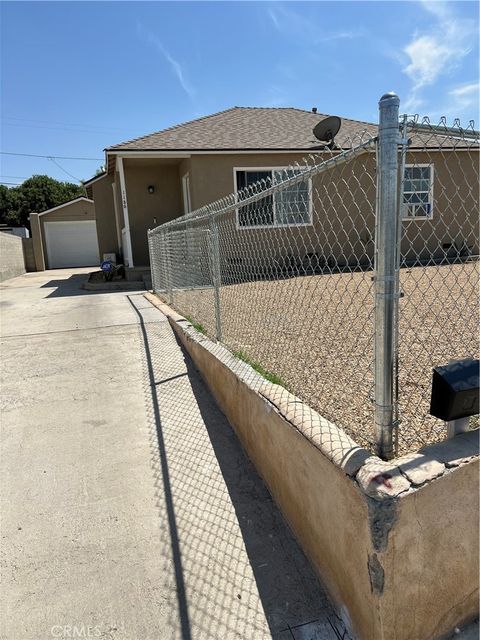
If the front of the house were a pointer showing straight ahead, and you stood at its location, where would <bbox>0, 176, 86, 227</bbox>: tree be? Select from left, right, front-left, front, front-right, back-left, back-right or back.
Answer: back-right

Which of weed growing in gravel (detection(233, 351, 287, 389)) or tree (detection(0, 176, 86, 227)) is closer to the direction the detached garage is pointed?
the weed growing in gravel

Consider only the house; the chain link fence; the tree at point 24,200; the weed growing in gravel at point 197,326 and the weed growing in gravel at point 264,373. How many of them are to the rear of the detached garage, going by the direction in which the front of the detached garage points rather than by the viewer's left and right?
1

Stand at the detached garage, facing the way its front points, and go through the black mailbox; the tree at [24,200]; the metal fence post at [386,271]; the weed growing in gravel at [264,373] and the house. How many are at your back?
1

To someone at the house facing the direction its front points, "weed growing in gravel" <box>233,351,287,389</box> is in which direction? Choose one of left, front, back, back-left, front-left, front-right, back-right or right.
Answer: front

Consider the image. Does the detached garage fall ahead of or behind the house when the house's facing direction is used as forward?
behind

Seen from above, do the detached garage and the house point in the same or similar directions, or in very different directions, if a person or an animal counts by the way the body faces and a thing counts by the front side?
same or similar directions

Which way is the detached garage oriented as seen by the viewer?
toward the camera

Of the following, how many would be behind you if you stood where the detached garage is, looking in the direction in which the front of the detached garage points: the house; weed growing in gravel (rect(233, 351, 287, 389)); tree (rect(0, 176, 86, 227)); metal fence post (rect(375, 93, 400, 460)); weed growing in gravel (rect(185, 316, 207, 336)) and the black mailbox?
1

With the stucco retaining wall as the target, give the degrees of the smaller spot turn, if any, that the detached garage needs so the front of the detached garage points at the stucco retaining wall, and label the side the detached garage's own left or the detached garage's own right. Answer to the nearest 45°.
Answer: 0° — it already faces it

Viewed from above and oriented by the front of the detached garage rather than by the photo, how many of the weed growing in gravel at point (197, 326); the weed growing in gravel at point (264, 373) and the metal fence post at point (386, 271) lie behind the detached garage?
0

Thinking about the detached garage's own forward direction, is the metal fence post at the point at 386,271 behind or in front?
in front

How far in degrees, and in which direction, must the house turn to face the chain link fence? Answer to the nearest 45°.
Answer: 0° — it already faces it

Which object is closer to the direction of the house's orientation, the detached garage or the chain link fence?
the chain link fence

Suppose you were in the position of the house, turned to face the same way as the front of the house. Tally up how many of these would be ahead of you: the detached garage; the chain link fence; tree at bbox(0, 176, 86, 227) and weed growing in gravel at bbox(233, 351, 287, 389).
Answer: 2

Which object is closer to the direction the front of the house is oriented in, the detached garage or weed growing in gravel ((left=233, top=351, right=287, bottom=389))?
the weed growing in gravel

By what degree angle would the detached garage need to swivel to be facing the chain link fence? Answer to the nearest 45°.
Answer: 0° — it already faces it

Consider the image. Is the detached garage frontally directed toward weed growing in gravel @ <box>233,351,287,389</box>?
yes
